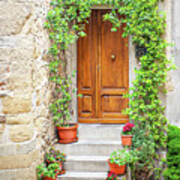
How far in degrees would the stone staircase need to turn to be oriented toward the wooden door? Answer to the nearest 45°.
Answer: approximately 180°

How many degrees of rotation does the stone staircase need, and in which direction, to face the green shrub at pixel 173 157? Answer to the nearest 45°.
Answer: approximately 45° to its left

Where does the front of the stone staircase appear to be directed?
toward the camera
